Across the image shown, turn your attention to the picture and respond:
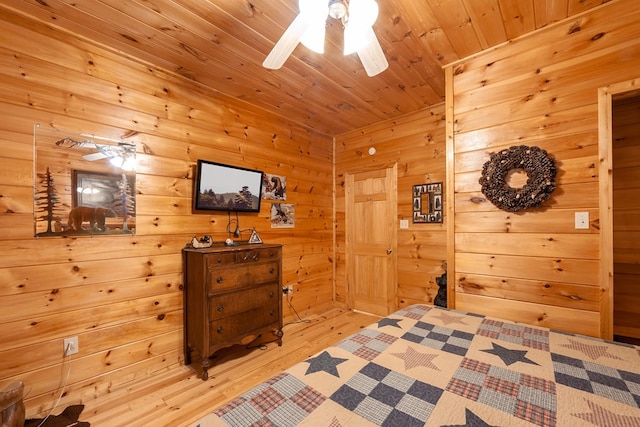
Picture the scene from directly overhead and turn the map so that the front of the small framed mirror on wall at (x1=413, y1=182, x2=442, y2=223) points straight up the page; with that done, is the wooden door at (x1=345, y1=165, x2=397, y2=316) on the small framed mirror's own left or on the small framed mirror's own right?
on the small framed mirror's own right

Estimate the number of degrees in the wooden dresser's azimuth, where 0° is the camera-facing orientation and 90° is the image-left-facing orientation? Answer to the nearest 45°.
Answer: approximately 315°

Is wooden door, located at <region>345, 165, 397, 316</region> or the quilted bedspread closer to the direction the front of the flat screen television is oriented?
the quilted bedspread

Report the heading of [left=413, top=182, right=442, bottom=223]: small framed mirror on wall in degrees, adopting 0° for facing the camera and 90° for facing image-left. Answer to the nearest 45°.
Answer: approximately 45°

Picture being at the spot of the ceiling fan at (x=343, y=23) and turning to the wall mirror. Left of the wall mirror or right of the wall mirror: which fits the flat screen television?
right

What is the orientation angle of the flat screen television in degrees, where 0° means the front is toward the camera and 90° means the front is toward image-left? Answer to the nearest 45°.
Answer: approximately 315°
